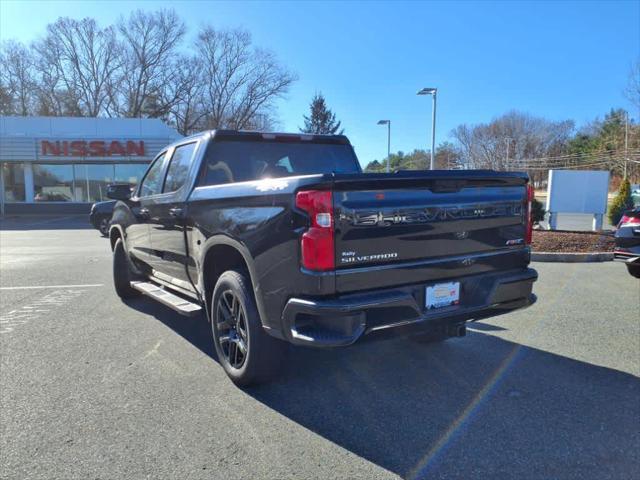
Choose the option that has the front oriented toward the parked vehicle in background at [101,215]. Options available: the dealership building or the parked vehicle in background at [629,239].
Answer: the dealership building

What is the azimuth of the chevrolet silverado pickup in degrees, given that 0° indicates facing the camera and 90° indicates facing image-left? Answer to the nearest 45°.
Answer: approximately 135°

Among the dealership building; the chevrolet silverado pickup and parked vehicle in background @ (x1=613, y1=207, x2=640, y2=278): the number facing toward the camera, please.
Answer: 1

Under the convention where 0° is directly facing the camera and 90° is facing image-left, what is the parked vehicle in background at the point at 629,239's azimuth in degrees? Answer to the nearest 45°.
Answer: approximately 225°

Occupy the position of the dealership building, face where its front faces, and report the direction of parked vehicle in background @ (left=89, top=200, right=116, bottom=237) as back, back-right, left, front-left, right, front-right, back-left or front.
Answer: front

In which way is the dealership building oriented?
toward the camera

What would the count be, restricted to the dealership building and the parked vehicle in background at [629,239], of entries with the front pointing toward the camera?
1

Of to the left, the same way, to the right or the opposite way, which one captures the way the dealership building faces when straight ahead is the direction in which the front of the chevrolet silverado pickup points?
the opposite way

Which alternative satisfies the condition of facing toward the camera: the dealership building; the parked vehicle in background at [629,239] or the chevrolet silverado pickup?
the dealership building

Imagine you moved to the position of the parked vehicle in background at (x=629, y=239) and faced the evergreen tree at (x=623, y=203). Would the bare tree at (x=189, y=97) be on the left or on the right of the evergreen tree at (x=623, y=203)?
left

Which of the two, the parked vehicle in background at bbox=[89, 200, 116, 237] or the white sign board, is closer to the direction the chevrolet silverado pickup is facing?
the parked vehicle in background

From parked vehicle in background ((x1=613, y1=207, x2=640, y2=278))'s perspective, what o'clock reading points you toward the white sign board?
The white sign board is roughly at 10 o'clock from the parked vehicle in background.

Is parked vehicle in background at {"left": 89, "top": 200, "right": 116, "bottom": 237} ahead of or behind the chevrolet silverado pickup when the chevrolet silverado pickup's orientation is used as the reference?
ahead

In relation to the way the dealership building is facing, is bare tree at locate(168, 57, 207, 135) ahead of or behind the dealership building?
behind

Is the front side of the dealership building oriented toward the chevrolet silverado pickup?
yes

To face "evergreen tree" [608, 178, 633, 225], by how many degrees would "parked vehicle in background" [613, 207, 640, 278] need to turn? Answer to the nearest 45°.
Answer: approximately 45° to its left

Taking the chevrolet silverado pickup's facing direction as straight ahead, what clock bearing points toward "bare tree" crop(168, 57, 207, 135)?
The bare tree is roughly at 1 o'clock from the chevrolet silverado pickup.

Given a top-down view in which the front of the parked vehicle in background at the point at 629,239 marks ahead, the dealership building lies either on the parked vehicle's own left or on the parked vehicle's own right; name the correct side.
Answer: on the parked vehicle's own left
